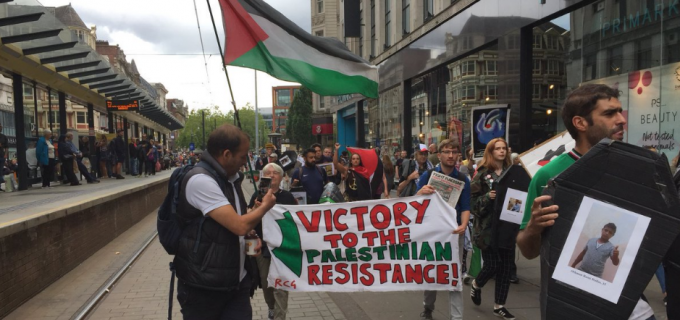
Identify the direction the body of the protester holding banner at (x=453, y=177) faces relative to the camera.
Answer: toward the camera

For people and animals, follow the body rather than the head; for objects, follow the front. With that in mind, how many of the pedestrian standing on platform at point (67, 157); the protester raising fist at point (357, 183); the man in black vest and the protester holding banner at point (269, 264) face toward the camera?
2

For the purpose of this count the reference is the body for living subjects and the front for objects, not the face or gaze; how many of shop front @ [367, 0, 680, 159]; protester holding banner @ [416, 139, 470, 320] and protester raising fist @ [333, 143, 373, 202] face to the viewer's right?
0

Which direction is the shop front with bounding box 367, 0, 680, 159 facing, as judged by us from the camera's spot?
facing the viewer and to the left of the viewer

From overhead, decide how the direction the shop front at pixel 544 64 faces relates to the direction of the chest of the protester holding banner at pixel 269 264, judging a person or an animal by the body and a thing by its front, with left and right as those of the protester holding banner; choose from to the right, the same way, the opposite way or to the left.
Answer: to the right

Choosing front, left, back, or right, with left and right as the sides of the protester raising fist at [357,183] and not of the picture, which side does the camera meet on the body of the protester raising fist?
front

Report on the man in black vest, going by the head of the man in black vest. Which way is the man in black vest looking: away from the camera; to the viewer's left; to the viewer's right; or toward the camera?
to the viewer's right

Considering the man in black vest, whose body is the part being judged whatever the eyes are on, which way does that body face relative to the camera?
to the viewer's right

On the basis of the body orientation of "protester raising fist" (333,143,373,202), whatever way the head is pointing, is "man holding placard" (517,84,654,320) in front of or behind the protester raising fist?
in front

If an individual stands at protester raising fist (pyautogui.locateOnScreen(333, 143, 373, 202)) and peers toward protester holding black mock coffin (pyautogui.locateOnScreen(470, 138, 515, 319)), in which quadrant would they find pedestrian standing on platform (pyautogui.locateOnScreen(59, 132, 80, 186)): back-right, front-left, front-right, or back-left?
back-right

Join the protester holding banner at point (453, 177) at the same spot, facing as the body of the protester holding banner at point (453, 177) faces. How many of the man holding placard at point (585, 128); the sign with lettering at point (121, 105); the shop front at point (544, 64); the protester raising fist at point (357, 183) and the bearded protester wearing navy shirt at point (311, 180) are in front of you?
1
